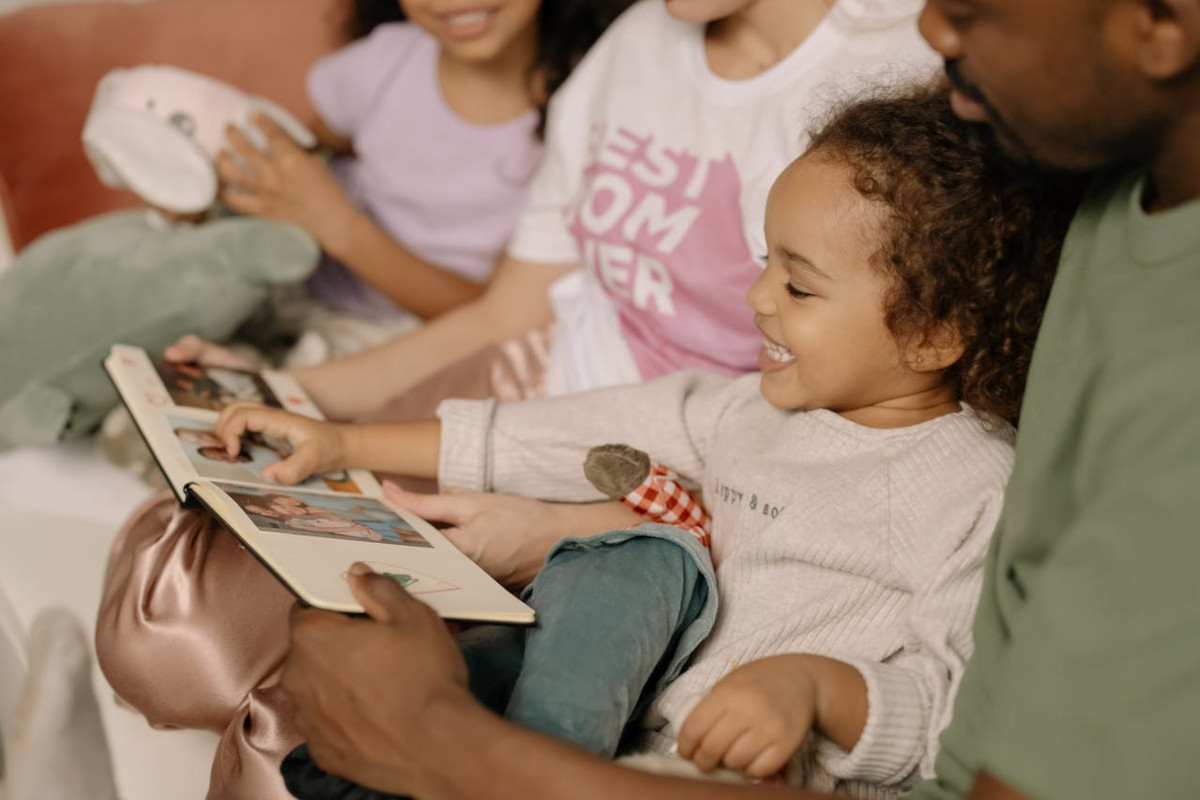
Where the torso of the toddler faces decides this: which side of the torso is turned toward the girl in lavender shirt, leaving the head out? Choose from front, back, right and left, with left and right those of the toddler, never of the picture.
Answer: right

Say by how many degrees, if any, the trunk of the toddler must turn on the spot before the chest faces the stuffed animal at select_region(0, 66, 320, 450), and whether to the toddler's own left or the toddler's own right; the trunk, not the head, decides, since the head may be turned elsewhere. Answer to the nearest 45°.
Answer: approximately 90° to the toddler's own right

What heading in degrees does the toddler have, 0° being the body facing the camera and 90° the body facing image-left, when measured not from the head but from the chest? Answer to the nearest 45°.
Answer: approximately 45°

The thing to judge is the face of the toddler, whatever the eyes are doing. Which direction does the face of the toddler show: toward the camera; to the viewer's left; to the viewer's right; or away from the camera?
to the viewer's left

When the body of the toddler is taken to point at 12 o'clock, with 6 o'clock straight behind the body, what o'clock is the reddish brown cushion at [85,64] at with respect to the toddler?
The reddish brown cushion is roughly at 3 o'clock from the toddler.
